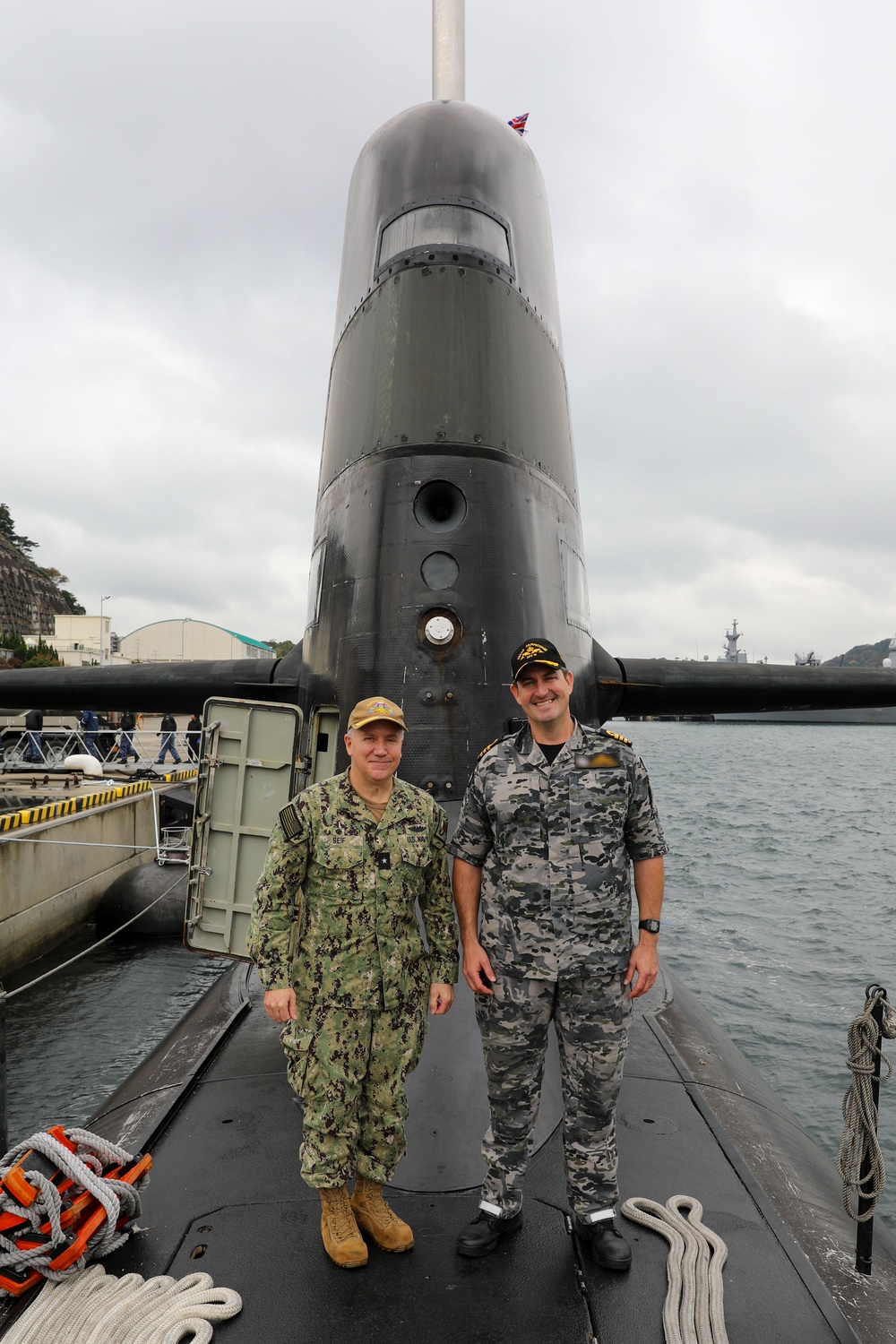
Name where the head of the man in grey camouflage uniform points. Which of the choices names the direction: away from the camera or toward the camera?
toward the camera

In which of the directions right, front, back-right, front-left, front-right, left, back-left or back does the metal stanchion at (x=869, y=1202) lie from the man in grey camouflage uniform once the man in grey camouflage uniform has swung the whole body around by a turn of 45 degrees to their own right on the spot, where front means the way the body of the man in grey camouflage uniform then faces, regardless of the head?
back-left

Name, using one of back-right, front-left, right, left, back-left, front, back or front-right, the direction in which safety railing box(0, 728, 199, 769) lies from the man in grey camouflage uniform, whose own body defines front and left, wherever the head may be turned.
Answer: back-right

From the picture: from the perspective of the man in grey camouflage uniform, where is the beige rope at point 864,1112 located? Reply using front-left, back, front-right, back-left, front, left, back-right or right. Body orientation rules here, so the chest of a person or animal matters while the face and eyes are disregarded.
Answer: left

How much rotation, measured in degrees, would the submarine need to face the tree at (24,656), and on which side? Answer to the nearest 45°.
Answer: approximately 135° to its right

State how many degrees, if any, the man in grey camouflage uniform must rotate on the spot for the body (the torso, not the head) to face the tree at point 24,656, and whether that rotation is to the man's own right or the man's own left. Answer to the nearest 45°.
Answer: approximately 135° to the man's own right

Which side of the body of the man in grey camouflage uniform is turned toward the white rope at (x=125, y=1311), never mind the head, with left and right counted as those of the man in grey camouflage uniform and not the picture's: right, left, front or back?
right

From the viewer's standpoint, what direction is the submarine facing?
toward the camera

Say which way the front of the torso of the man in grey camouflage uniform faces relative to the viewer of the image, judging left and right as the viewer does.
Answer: facing the viewer

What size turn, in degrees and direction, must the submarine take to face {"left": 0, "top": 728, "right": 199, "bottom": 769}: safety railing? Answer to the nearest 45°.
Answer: approximately 135° to its right

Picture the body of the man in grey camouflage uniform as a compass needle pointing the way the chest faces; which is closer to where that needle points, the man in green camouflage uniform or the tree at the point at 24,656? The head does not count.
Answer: the man in green camouflage uniform

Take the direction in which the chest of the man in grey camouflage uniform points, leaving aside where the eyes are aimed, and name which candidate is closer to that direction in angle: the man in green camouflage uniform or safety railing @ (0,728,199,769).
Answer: the man in green camouflage uniform
